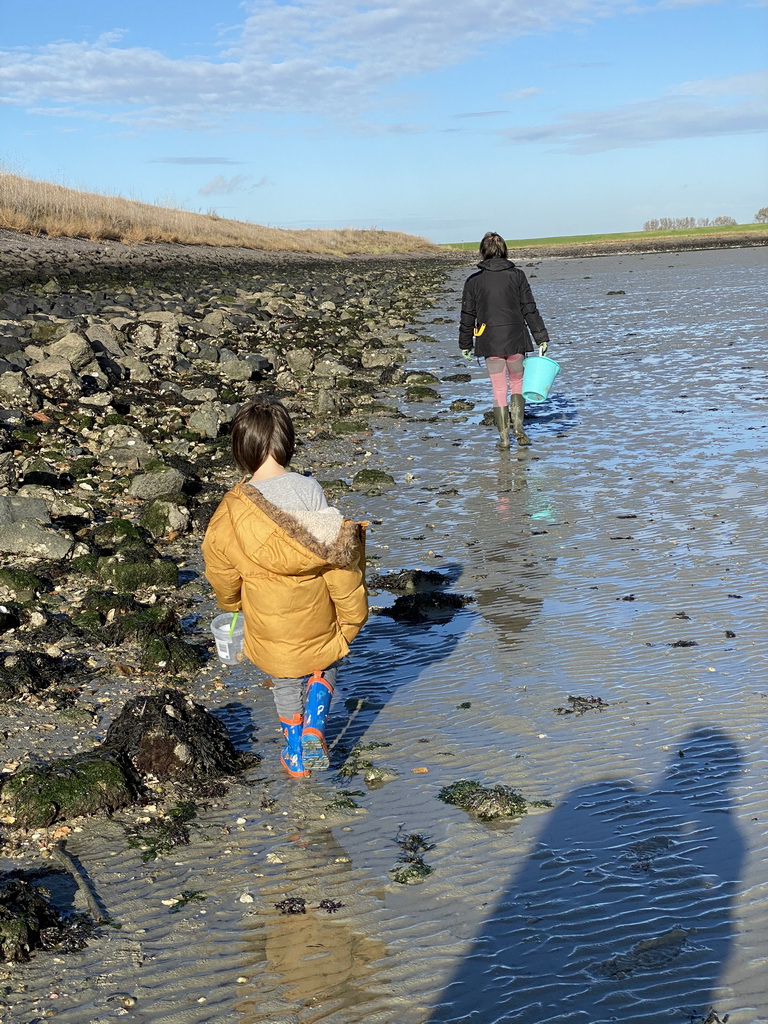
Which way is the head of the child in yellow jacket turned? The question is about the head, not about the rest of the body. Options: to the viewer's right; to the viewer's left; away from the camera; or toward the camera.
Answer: away from the camera

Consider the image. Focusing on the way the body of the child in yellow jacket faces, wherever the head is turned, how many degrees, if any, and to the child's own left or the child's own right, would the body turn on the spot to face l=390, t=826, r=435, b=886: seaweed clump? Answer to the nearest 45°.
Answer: approximately 135° to the child's own right

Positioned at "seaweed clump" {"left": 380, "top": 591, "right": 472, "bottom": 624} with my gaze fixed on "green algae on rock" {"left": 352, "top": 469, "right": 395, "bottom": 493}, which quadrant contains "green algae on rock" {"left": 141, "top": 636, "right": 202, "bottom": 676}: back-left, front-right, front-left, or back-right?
back-left

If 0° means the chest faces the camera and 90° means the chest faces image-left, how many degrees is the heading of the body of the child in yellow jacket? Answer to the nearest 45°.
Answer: approximately 180°

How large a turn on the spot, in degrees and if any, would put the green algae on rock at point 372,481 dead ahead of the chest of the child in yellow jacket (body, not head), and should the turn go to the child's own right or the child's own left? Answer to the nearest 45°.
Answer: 0° — they already face it

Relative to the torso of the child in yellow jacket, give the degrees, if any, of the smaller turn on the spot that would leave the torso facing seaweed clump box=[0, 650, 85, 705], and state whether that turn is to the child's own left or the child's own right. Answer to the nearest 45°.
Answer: approximately 45° to the child's own left
